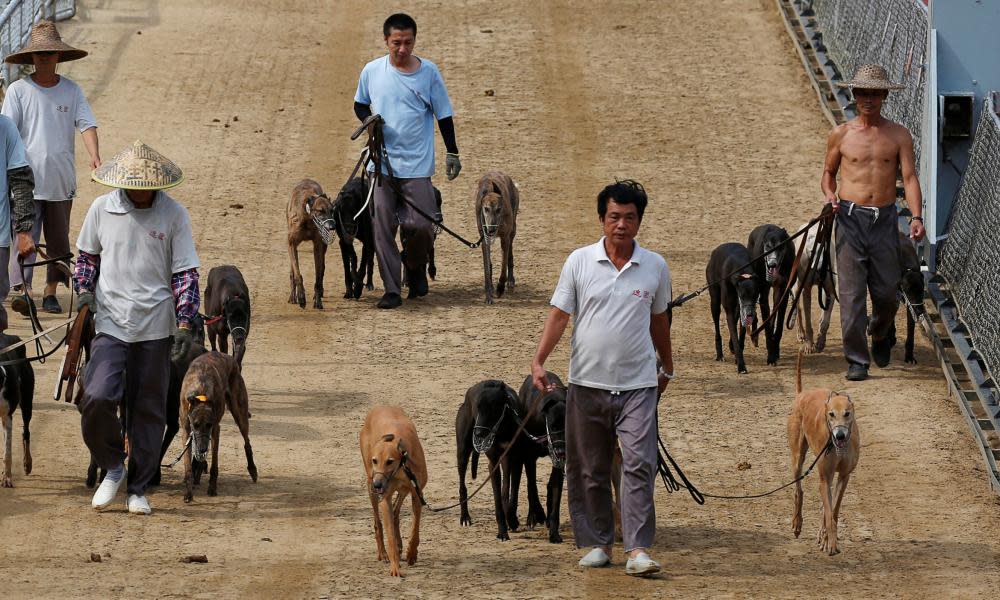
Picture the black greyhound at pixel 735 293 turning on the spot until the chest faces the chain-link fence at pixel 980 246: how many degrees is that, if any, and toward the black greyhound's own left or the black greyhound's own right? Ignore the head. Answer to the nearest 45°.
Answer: approximately 45° to the black greyhound's own left

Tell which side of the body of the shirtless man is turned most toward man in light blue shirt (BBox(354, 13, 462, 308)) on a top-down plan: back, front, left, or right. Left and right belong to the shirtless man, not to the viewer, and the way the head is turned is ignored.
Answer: right

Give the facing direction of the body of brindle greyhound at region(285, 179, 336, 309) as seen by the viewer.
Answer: toward the camera

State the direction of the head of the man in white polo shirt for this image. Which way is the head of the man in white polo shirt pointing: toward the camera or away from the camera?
toward the camera

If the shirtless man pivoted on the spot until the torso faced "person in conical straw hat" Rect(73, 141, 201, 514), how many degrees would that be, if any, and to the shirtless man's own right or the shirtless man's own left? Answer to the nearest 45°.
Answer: approximately 45° to the shirtless man's own right

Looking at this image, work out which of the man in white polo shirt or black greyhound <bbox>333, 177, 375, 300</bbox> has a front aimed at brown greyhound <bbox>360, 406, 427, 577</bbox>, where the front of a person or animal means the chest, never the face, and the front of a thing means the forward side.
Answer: the black greyhound

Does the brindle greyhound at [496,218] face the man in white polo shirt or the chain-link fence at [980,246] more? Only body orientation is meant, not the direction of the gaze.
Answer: the man in white polo shirt

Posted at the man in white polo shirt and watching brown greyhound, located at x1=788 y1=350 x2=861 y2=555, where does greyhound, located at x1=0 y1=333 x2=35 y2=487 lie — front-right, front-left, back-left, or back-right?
back-left

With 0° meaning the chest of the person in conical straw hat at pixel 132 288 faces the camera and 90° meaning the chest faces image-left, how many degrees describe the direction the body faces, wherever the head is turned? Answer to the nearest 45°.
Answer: approximately 0°

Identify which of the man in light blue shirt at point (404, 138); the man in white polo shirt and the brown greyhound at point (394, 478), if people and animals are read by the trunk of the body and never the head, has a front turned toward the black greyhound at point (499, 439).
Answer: the man in light blue shirt

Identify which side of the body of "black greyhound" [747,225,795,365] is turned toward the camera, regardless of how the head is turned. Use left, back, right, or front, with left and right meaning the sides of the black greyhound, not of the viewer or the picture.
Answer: front

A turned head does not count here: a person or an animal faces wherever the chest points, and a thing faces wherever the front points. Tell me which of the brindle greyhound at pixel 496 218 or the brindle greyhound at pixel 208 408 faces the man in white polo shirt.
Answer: the brindle greyhound at pixel 496 218

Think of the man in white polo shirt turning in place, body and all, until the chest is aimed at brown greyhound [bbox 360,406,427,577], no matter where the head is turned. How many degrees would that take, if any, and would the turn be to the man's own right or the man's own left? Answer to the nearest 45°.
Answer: approximately 90° to the man's own right
